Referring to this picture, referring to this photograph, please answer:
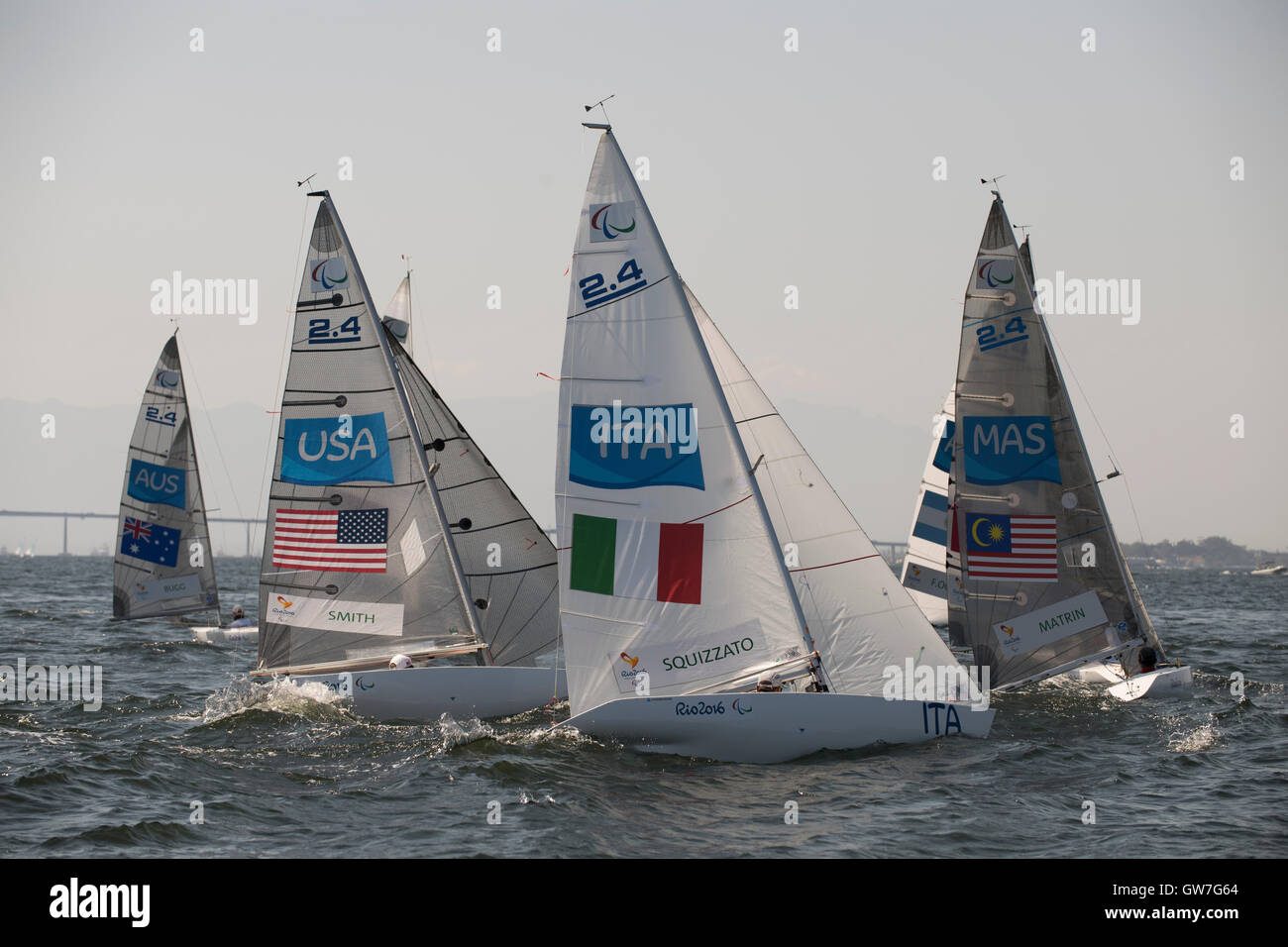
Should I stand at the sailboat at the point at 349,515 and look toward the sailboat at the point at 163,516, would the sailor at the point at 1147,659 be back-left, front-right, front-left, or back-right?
back-right

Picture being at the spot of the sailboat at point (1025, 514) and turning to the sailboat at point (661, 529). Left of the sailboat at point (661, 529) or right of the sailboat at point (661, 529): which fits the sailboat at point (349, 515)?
right

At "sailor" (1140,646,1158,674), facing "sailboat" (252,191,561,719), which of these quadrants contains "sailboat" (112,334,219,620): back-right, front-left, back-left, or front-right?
front-right

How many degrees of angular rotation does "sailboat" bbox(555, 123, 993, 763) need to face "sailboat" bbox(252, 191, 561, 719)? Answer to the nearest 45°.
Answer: approximately 135° to its left

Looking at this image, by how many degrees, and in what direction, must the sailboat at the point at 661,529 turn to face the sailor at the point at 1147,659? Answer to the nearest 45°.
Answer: approximately 45° to its left

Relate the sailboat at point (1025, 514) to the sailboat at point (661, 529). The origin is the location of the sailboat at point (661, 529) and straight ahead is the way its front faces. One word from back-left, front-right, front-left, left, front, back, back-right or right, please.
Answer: front-left

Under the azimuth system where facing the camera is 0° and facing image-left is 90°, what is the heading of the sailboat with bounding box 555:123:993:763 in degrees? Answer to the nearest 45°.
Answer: approximately 270°

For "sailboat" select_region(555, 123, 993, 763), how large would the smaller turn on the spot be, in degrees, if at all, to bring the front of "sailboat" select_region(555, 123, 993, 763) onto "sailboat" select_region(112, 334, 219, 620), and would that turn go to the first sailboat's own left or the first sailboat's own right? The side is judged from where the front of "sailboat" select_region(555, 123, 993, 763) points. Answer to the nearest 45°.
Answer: approximately 135° to the first sailboat's own left
